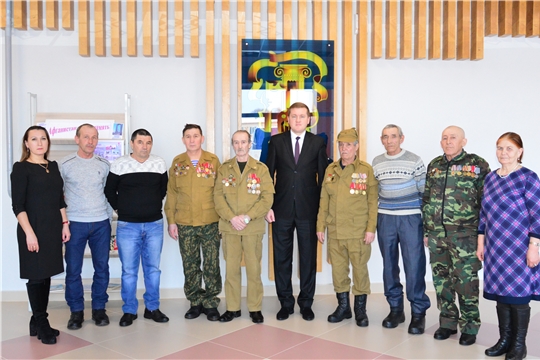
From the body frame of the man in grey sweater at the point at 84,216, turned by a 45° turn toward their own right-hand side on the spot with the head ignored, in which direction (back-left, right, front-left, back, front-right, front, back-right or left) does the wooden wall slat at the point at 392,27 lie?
back-left

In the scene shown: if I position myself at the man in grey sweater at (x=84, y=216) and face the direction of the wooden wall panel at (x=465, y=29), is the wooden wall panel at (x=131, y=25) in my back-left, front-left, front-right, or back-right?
front-left

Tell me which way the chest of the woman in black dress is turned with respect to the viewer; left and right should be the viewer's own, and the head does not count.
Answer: facing the viewer and to the right of the viewer

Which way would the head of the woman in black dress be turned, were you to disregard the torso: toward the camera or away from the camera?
toward the camera

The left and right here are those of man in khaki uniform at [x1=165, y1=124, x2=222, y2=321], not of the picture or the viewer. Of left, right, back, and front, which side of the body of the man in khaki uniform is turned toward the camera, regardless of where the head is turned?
front

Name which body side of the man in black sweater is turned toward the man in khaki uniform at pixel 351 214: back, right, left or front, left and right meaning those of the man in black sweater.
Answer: left

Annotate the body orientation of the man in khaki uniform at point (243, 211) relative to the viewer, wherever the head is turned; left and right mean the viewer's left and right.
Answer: facing the viewer

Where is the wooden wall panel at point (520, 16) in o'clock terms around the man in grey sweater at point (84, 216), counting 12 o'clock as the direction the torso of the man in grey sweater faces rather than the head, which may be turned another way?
The wooden wall panel is roughly at 9 o'clock from the man in grey sweater.

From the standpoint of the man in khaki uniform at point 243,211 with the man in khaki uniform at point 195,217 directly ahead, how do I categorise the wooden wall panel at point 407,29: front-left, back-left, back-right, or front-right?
back-right
